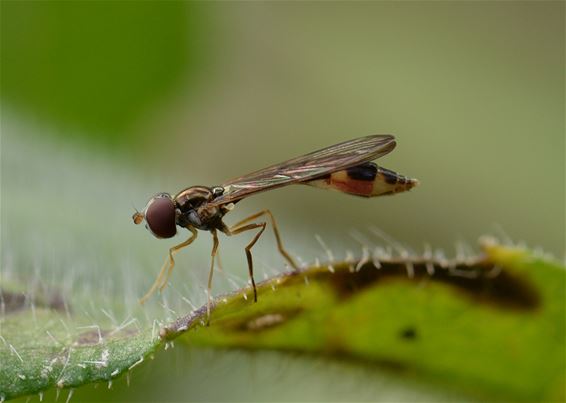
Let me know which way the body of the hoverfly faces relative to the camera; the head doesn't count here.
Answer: to the viewer's left

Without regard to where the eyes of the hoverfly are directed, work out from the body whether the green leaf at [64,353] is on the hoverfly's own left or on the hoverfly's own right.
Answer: on the hoverfly's own left
